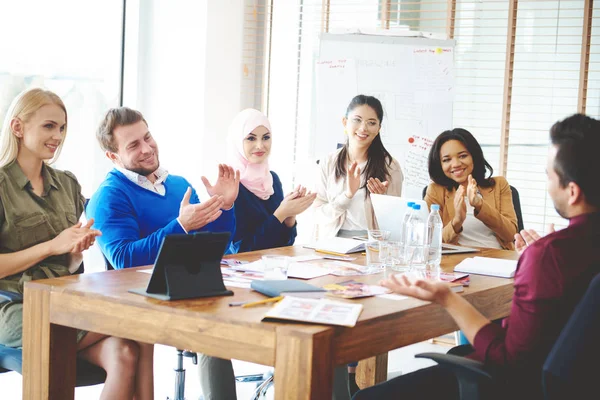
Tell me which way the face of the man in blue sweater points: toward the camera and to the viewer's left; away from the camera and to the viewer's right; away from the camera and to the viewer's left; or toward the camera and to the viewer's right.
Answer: toward the camera and to the viewer's right

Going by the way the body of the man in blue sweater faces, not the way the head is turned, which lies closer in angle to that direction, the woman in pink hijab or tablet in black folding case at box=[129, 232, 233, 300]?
the tablet in black folding case

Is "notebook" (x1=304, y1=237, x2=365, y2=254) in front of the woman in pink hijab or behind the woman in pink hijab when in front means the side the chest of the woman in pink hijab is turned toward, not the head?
in front

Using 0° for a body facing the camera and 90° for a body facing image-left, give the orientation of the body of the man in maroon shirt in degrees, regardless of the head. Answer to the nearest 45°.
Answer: approximately 135°

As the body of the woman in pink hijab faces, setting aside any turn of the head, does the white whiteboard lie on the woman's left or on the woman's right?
on the woman's left

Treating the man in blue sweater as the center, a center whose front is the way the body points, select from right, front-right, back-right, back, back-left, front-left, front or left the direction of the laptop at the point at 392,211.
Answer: front-left

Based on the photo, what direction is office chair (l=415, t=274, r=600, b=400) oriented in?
to the viewer's left

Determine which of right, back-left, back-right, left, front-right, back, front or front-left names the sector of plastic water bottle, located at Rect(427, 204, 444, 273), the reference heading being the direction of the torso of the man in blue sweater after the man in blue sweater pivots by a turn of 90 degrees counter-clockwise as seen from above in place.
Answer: front-right

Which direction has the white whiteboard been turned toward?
toward the camera

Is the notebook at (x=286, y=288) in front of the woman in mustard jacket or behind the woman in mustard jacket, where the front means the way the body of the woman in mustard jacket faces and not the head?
in front

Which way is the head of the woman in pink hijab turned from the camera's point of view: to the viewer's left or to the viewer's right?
to the viewer's right
